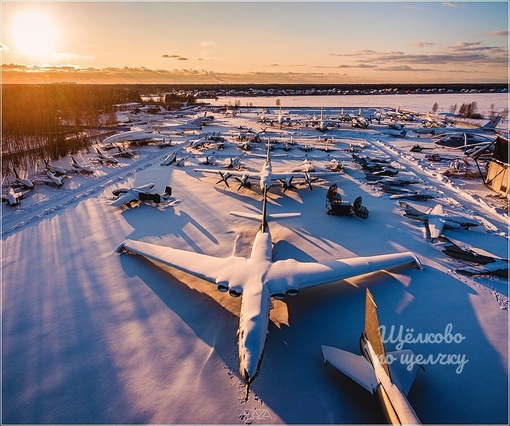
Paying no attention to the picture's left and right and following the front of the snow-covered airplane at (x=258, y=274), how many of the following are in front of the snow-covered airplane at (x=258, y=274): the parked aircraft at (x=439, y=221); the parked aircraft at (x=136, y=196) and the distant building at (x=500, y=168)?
0

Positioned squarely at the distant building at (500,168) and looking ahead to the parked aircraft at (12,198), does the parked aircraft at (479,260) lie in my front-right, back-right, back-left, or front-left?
front-left

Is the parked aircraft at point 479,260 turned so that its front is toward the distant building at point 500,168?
no

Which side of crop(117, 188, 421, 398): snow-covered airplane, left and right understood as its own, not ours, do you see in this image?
front

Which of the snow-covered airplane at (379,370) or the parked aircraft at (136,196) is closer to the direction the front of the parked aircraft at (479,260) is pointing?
the snow-covered airplane

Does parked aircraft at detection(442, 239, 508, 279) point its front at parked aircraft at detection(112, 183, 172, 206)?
no

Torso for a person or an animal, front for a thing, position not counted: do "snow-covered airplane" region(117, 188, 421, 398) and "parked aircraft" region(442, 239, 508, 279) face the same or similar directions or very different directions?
same or similar directions

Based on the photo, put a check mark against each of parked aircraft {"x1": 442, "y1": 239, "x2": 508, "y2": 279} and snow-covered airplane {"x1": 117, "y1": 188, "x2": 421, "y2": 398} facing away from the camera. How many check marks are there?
0

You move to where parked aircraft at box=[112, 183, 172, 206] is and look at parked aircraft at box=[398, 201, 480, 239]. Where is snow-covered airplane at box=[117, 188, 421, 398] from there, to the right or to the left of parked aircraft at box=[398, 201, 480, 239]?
right

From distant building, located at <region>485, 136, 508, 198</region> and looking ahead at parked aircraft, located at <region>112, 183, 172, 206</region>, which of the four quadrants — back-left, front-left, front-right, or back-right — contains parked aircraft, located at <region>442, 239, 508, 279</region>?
front-left

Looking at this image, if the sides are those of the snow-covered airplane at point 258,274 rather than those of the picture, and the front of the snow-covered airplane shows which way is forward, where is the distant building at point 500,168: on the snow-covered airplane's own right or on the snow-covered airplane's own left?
on the snow-covered airplane's own left

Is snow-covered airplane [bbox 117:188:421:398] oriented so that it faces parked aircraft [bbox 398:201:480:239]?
no

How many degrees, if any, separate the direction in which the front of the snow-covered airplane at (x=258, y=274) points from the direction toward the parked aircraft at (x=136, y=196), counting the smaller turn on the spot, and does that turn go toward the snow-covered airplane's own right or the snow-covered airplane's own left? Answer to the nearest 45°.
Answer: approximately 135° to the snow-covered airplane's own right

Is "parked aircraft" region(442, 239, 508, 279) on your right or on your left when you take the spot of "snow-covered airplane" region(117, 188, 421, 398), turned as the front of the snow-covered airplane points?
on your left
